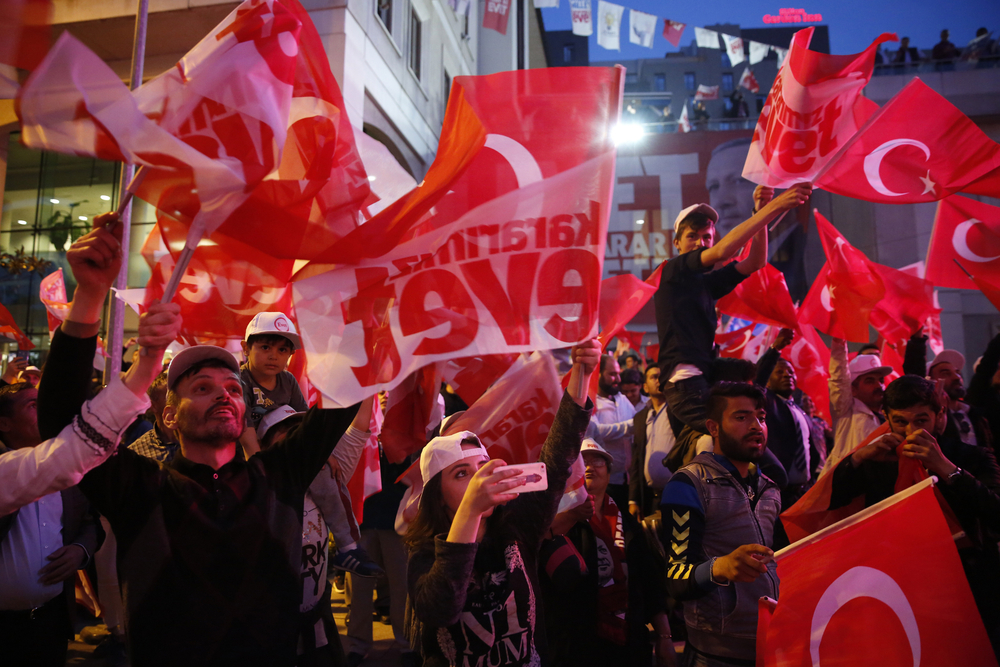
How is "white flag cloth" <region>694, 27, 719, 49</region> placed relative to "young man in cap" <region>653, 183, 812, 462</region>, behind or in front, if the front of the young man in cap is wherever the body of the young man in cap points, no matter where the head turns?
behind

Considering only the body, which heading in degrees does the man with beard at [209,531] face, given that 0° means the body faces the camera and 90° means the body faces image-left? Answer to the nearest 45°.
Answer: approximately 0°

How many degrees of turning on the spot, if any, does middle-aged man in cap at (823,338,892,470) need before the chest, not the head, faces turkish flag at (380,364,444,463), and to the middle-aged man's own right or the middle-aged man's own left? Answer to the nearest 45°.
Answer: approximately 90° to the middle-aged man's own right

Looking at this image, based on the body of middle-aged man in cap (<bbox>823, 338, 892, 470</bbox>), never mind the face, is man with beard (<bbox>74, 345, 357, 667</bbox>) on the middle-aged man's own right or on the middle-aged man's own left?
on the middle-aged man's own right

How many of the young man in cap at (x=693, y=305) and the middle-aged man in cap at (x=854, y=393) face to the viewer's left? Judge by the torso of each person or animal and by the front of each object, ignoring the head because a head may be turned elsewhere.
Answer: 0

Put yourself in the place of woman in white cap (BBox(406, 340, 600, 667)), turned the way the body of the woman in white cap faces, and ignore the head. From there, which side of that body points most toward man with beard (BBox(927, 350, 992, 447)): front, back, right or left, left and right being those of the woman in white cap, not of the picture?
left

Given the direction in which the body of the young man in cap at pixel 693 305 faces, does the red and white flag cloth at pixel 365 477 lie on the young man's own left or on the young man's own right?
on the young man's own right

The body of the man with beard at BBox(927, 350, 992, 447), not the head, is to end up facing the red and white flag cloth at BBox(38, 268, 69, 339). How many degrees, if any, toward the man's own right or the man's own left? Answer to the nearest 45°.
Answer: approximately 45° to the man's own right
